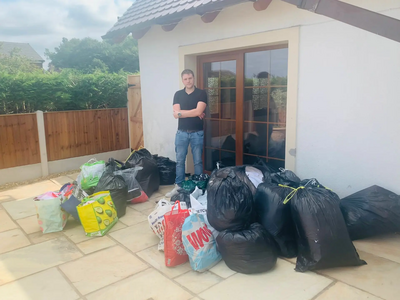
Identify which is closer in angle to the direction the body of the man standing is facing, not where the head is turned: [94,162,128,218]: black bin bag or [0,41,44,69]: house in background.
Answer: the black bin bag

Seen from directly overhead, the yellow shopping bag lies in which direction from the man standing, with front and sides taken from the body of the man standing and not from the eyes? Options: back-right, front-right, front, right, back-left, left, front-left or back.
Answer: front-right

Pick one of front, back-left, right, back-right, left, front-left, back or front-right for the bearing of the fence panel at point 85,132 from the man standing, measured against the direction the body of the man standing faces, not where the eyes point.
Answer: back-right

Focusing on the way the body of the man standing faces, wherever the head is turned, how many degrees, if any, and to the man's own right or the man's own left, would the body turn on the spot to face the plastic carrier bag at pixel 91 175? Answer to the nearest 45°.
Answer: approximately 90° to the man's own right

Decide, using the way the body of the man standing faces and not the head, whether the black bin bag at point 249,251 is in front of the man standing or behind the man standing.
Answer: in front

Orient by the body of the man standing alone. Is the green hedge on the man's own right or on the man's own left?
on the man's own right

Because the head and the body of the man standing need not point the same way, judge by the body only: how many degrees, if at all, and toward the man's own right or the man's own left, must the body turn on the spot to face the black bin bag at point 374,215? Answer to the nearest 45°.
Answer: approximately 45° to the man's own left

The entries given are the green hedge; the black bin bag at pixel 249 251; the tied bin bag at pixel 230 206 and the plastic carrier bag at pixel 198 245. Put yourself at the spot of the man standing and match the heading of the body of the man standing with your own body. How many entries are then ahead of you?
3

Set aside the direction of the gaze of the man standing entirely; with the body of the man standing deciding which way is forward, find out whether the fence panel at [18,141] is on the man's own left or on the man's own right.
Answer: on the man's own right

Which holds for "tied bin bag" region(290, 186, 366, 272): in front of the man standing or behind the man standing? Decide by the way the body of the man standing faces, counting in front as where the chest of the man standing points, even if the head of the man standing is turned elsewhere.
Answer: in front

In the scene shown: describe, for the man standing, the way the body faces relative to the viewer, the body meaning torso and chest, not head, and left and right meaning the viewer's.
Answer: facing the viewer

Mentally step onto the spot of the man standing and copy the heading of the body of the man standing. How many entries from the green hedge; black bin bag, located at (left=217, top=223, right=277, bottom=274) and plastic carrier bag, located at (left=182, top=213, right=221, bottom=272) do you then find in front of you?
2

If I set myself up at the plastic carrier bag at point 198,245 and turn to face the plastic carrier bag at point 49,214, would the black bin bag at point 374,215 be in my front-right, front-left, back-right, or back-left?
back-right

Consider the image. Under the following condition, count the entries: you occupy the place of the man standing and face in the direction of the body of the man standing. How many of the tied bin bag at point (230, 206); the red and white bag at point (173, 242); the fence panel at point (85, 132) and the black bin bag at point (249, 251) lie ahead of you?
3

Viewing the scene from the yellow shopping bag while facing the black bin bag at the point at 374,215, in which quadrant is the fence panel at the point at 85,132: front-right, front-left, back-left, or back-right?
back-left

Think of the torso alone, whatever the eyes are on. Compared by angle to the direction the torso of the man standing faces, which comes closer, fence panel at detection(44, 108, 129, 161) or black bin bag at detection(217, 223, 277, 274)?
the black bin bag

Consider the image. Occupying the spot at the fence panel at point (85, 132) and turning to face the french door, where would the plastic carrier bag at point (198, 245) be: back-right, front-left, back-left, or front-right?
front-right

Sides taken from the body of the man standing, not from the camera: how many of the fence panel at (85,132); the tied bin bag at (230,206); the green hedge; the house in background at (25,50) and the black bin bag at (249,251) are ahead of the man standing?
2

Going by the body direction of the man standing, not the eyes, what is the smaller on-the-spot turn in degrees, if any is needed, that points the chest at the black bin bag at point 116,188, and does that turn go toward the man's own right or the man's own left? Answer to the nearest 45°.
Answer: approximately 45° to the man's own right

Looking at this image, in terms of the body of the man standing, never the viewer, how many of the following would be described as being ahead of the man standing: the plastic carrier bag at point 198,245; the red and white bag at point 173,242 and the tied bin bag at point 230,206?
3
